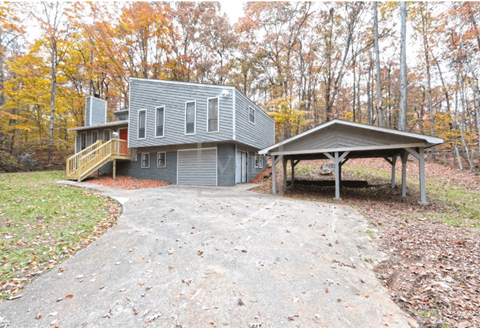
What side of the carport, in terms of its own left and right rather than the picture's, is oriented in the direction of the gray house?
right

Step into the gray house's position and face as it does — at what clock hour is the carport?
The carport is roughly at 9 o'clock from the gray house.
